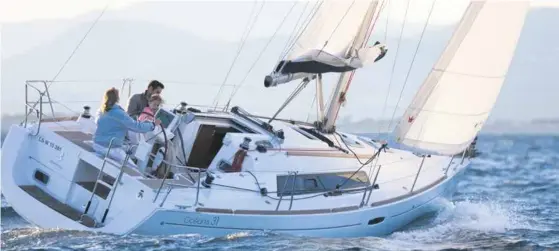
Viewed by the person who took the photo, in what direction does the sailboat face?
facing away from the viewer and to the right of the viewer

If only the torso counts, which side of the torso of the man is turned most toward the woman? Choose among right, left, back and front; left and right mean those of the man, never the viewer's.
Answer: right

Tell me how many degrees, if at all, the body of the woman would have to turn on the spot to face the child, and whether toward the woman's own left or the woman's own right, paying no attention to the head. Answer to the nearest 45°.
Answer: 0° — they already face them

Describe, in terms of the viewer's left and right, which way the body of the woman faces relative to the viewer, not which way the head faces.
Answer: facing away from the viewer and to the right of the viewer
